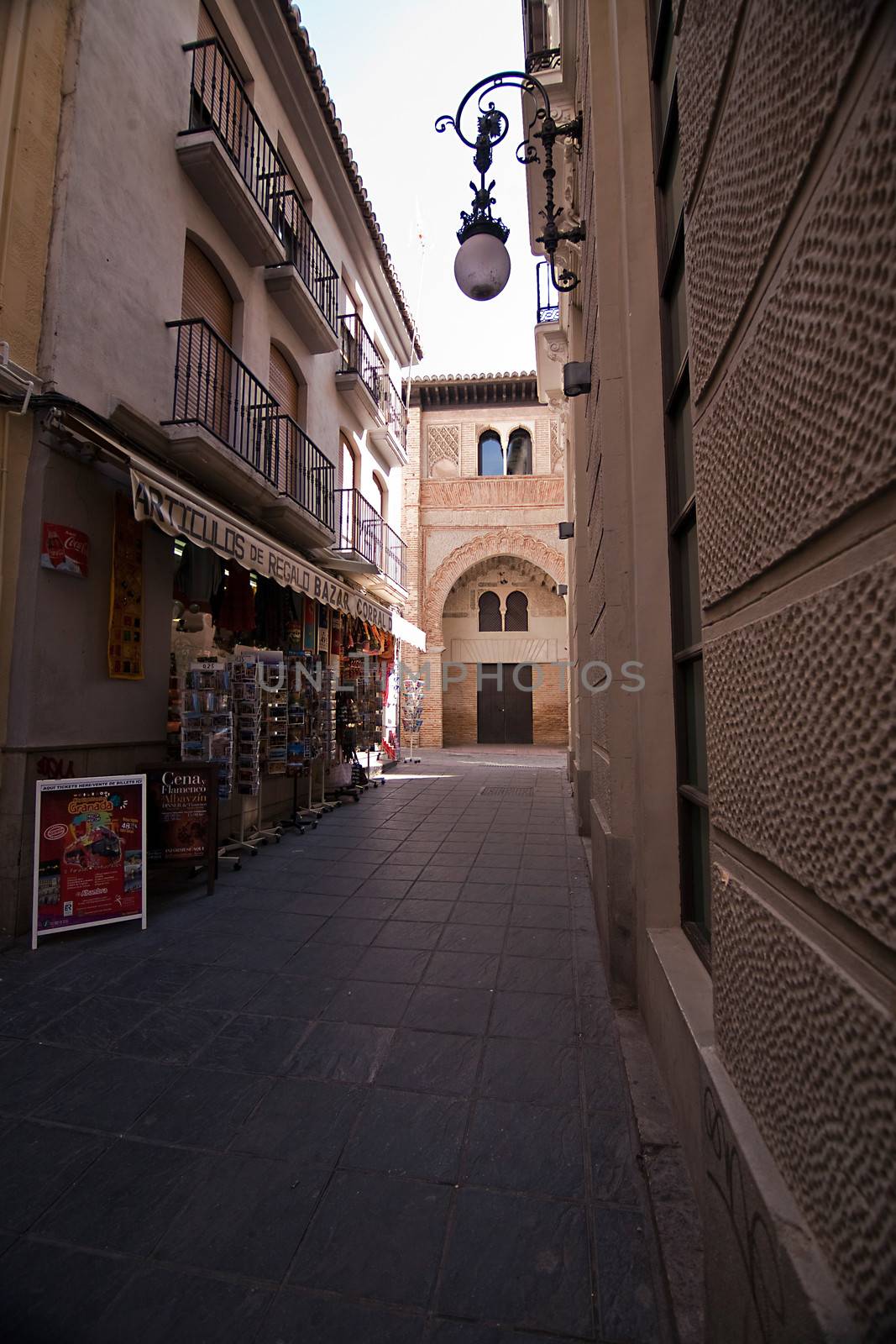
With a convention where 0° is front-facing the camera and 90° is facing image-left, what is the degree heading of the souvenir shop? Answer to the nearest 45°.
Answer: approximately 315°

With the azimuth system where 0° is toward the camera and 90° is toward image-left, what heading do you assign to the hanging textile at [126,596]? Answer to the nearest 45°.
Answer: approximately 315°

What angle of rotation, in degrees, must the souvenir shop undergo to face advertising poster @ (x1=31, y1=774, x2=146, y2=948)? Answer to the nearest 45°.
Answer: approximately 45° to its right

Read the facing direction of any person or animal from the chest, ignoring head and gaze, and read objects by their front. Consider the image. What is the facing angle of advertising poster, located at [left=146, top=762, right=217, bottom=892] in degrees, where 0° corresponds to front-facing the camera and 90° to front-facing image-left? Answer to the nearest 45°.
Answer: approximately 0°
